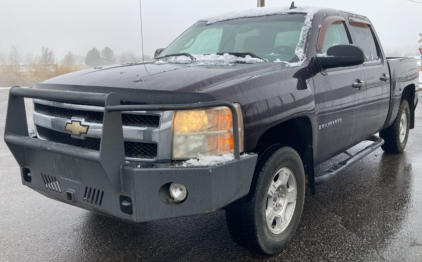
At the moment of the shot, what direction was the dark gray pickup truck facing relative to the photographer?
facing the viewer and to the left of the viewer
